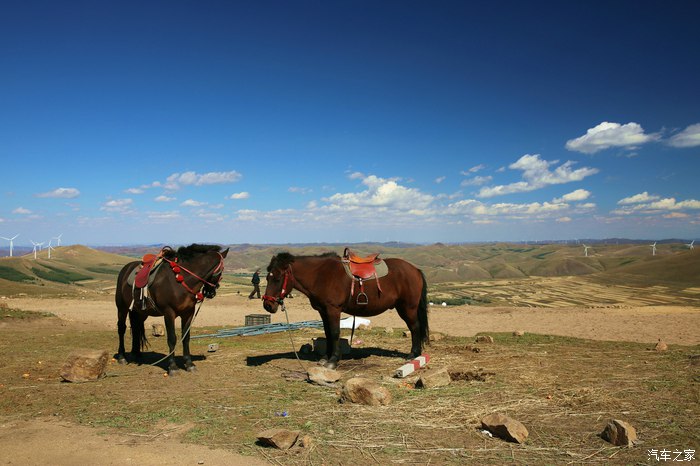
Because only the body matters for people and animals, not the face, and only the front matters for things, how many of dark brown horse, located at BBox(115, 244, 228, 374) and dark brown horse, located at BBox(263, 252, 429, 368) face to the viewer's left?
1

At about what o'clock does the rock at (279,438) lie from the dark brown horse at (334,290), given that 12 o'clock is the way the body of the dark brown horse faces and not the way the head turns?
The rock is roughly at 9 o'clock from the dark brown horse.

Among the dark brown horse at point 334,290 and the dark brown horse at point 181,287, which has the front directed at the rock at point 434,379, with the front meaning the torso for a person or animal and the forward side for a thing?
the dark brown horse at point 181,287

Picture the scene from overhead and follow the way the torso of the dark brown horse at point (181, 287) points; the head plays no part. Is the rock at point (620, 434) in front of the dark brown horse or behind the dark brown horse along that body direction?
in front

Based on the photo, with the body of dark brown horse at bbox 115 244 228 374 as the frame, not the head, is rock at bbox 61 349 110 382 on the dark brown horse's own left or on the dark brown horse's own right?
on the dark brown horse's own right

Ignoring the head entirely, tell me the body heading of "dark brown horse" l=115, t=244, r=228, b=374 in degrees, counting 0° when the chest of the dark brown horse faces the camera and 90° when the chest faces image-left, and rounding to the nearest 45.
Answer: approximately 315°

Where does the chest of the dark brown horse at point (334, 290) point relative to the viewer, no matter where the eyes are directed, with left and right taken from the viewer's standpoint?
facing to the left of the viewer

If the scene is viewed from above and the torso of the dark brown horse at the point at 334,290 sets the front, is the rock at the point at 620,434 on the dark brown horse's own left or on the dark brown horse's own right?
on the dark brown horse's own left

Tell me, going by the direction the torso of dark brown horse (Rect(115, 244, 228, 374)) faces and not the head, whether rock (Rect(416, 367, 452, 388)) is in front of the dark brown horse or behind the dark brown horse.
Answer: in front

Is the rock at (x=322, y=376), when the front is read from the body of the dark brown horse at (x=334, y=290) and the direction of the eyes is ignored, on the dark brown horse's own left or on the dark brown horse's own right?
on the dark brown horse's own left
